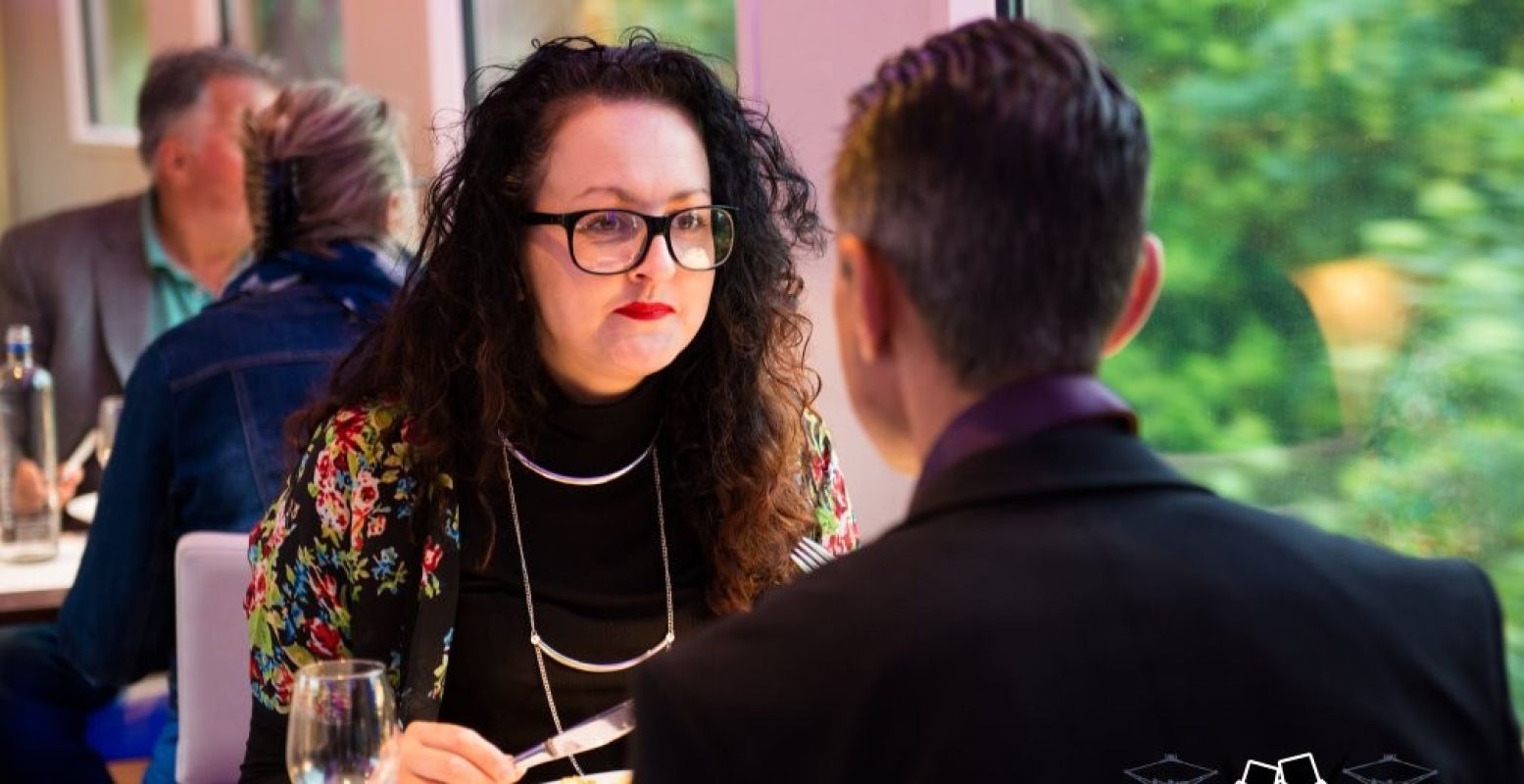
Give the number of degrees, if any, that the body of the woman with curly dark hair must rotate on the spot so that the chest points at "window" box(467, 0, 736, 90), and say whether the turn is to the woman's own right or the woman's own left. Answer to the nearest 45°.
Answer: approximately 135° to the woman's own left

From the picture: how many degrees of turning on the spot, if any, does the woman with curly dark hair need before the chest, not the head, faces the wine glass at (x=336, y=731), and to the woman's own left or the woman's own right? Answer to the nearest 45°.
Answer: approximately 45° to the woman's own right

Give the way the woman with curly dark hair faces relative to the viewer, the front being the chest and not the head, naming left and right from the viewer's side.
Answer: facing the viewer and to the right of the viewer

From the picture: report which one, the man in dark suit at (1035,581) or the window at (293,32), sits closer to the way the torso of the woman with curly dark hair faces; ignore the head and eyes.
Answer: the man in dark suit

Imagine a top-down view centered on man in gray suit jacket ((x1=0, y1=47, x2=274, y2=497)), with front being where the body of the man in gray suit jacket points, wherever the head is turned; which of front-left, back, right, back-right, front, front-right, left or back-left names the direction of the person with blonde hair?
front-right

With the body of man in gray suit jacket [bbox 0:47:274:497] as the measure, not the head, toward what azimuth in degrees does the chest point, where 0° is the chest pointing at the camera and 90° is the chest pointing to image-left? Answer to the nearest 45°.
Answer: approximately 315°

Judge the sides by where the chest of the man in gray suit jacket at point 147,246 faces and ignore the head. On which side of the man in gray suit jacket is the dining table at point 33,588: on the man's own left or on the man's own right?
on the man's own right

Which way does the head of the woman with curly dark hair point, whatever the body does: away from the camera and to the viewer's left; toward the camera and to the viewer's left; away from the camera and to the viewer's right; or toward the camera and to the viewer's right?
toward the camera and to the viewer's right

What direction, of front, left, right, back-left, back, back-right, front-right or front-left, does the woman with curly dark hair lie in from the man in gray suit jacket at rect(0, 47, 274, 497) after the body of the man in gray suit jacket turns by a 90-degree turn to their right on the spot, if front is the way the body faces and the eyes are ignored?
front-left

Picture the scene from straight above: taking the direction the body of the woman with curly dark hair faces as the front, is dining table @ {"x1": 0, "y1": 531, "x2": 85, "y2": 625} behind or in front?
behind

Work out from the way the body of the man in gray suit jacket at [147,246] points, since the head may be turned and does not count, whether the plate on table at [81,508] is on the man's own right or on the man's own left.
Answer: on the man's own right

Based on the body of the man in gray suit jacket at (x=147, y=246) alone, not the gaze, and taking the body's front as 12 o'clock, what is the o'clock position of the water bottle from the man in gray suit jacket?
The water bottle is roughly at 2 o'clock from the man in gray suit jacket.
